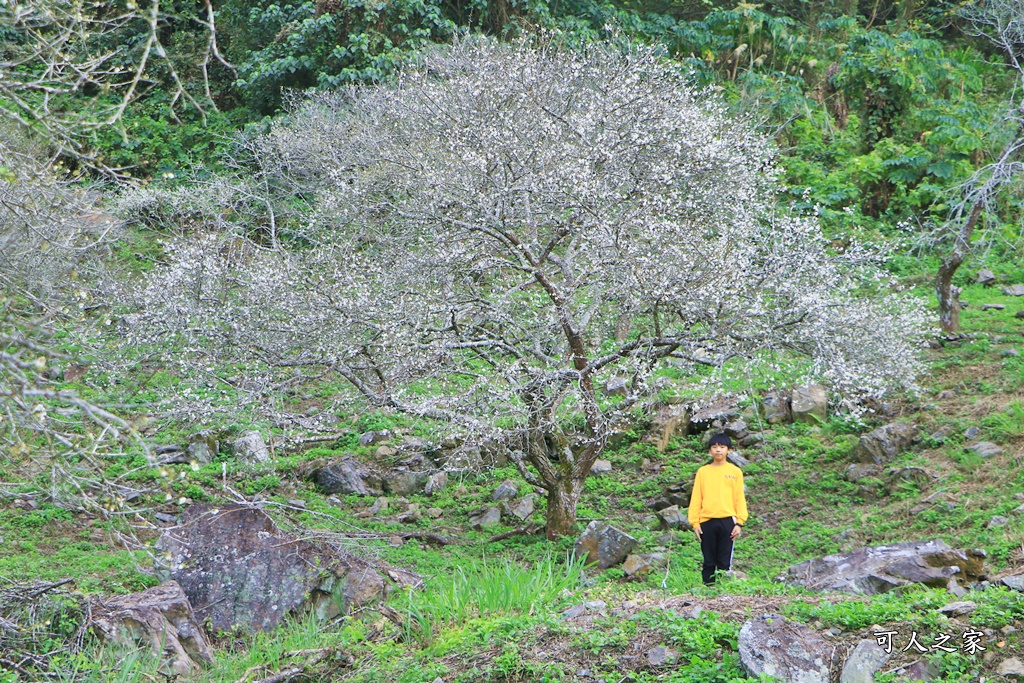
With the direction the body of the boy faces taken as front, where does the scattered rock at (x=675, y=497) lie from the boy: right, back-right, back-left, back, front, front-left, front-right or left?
back

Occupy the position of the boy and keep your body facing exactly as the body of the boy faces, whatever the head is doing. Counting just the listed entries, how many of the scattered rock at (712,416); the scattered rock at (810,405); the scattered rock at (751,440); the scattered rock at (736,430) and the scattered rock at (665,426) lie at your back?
5

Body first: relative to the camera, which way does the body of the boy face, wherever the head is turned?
toward the camera

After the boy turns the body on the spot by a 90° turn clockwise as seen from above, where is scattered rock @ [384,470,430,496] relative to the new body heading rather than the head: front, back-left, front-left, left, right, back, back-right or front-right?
front-right

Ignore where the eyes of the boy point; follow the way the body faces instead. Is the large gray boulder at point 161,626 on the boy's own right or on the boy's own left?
on the boy's own right

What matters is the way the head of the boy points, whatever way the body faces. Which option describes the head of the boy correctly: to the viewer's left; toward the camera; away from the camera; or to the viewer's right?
toward the camera

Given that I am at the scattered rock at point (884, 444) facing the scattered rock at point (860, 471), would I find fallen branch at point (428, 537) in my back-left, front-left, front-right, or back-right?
front-right

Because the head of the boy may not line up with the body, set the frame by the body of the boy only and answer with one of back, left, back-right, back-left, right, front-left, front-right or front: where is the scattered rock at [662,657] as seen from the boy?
front

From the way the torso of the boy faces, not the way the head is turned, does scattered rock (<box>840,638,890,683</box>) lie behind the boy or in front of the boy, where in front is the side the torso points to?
in front

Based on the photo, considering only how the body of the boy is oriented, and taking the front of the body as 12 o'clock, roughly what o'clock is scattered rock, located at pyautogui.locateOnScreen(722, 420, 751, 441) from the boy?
The scattered rock is roughly at 6 o'clock from the boy.

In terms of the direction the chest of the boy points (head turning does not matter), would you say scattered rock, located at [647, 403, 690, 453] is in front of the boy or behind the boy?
behind

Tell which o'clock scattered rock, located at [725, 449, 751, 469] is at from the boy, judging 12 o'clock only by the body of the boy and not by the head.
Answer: The scattered rock is roughly at 6 o'clock from the boy.

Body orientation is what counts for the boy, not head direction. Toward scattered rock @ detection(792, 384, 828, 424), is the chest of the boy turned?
no

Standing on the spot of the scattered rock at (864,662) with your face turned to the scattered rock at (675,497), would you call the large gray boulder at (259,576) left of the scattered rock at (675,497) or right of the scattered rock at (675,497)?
left

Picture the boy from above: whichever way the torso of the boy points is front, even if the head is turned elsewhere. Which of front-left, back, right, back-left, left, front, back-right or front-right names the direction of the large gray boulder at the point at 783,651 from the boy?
front

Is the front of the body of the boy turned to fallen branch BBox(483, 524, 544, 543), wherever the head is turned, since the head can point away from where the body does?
no

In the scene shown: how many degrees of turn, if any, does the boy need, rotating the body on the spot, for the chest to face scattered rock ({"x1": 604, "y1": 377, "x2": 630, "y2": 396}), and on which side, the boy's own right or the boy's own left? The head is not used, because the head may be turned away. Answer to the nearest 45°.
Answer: approximately 180°
